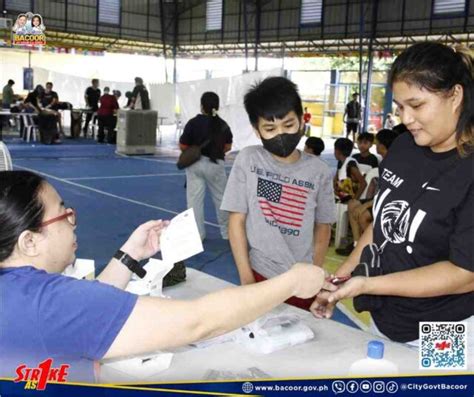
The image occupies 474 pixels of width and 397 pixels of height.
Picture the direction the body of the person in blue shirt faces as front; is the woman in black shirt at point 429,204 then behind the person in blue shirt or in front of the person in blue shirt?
in front

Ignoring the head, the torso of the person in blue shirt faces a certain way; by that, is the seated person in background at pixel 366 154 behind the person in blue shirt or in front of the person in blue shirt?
in front

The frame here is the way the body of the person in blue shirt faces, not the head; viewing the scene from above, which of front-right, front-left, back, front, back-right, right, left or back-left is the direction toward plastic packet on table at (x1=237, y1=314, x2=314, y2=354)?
front

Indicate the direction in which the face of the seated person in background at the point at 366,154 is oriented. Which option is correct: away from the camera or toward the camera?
toward the camera

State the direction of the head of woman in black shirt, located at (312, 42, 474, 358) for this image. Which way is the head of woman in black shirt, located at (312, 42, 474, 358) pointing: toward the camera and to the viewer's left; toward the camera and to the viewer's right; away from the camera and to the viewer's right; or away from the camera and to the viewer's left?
toward the camera and to the viewer's left

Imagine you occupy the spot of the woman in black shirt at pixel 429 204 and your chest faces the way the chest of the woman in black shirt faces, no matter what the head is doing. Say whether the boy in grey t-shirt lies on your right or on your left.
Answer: on your right

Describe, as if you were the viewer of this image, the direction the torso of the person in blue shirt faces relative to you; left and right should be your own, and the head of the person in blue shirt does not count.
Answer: facing away from the viewer and to the right of the viewer

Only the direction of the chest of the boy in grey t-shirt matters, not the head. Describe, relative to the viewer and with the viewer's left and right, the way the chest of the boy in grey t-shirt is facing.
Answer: facing the viewer

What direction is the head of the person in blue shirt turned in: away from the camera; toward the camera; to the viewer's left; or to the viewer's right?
to the viewer's right

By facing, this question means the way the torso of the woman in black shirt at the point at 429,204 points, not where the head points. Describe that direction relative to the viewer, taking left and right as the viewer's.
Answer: facing the viewer and to the left of the viewer
